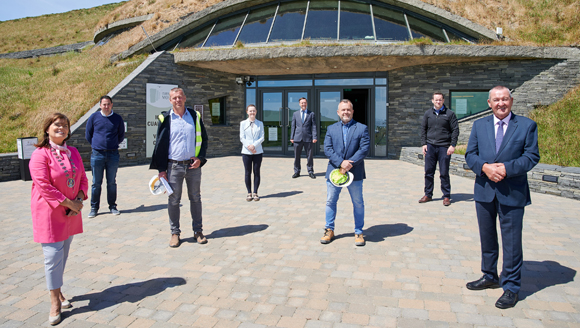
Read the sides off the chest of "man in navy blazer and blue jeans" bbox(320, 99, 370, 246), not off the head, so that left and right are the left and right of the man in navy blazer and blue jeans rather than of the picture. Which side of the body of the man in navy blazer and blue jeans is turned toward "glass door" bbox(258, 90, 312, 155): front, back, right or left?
back

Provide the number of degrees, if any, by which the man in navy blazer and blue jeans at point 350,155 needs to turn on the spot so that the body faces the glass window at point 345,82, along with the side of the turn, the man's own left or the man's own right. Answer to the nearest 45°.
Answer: approximately 180°

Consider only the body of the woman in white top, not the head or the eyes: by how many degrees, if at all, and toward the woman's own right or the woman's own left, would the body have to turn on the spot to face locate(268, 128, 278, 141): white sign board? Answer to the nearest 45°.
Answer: approximately 180°

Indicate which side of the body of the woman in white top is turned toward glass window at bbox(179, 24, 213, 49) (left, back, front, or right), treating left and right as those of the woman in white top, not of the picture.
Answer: back

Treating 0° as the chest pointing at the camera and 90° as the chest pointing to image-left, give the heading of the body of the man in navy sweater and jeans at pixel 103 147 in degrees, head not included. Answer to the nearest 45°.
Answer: approximately 0°
